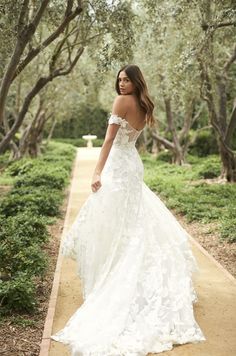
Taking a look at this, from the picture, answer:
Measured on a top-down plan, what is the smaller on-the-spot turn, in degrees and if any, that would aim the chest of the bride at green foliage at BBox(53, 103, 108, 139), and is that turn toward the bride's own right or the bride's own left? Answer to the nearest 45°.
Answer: approximately 45° to the bride's own right

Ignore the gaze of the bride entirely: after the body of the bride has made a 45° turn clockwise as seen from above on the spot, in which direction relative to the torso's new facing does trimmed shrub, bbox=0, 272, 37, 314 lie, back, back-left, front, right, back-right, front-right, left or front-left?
left

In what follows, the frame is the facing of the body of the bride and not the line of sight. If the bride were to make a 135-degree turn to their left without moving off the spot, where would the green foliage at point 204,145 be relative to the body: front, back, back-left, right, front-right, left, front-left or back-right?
back

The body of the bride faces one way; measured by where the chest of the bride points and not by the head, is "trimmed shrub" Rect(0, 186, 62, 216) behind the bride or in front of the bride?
in front

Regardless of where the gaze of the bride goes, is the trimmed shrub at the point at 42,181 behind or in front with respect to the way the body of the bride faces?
in front

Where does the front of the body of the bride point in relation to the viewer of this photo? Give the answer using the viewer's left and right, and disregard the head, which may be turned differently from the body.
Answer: facing away from the viewer and to the left of the viewer

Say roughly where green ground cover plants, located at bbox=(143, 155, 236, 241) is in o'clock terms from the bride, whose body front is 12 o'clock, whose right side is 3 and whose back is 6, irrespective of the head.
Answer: The green ground cover plants is roughly at 2 o'clock from the bride.
